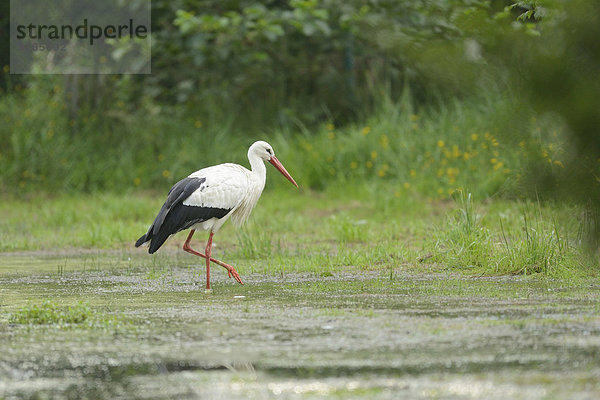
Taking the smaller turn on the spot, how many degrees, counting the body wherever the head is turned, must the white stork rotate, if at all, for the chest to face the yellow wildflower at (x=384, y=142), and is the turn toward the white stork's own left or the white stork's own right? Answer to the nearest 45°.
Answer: approximately 45° to the white stork's own left

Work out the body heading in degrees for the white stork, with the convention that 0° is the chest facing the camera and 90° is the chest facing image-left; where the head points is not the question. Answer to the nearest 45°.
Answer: approximately 270°

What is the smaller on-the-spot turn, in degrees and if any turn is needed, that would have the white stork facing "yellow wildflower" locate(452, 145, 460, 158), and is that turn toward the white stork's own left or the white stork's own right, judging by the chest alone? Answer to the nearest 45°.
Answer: approximately 45° to the white stork's own left
